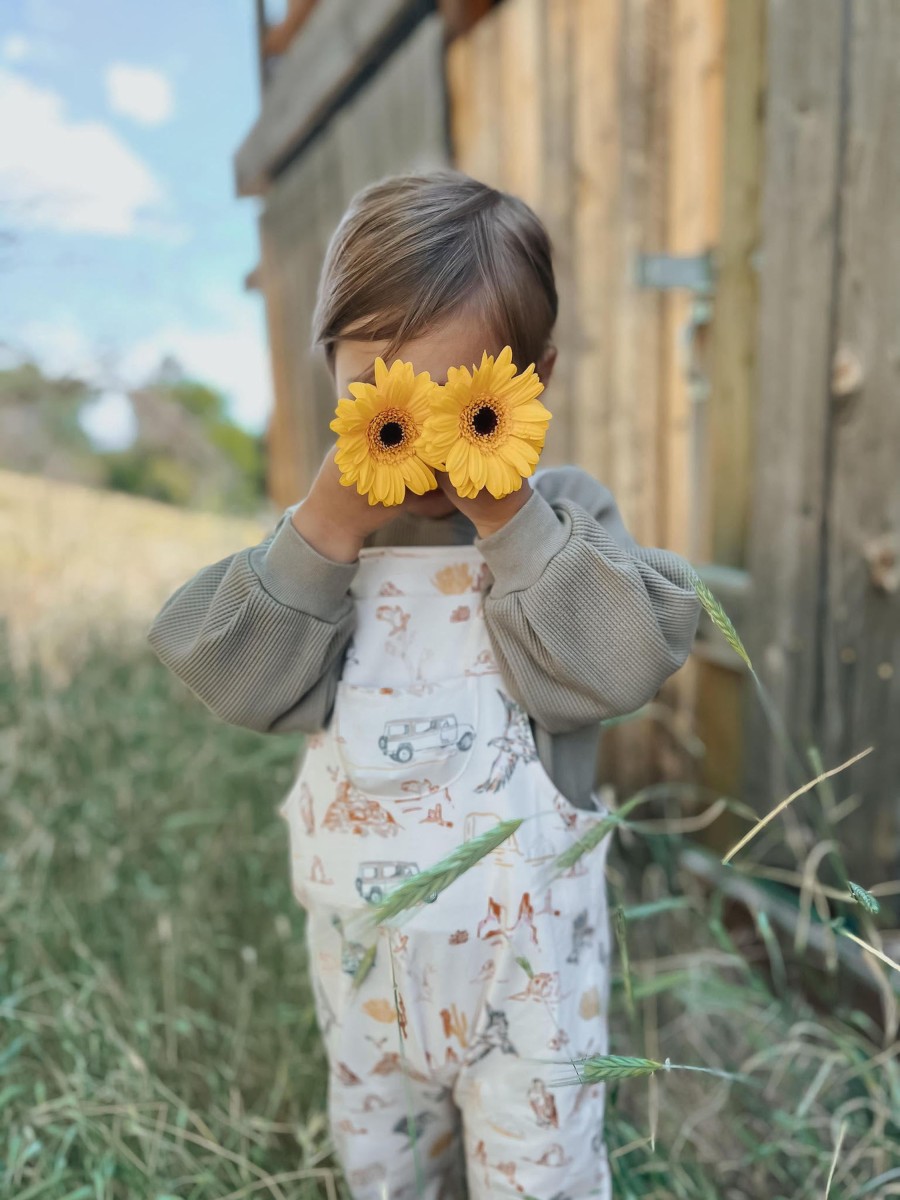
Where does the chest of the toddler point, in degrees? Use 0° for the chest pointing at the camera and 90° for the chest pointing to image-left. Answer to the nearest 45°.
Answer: approximately 0°

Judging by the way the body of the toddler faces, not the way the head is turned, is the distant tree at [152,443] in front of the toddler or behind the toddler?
behind
